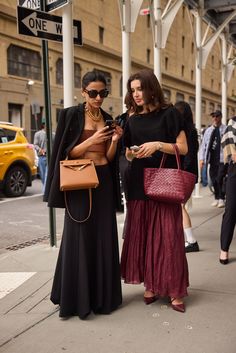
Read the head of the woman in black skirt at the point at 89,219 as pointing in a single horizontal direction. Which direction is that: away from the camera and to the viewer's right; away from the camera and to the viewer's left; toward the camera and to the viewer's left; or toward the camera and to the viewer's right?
toward the camera and to the viewer's right

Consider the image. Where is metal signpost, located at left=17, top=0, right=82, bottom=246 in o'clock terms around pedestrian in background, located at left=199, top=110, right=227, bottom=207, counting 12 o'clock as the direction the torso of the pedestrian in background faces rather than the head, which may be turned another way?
The metal signpost is roughly at 1 o'clock from the pedestrian in background.

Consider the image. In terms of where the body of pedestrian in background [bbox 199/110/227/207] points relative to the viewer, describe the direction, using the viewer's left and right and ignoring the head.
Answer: facing the viewer

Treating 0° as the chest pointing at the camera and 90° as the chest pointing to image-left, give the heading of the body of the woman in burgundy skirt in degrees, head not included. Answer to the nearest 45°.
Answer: approximately 45°

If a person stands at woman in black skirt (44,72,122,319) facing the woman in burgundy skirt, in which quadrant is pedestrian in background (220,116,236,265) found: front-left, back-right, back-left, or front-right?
front-left
